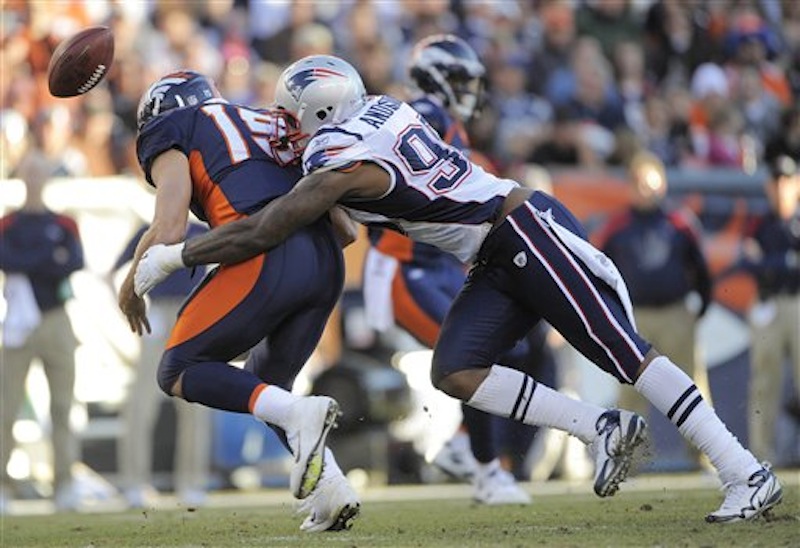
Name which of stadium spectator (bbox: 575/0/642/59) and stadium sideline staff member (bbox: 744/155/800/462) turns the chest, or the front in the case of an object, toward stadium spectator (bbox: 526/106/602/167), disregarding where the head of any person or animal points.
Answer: stadium spectator (bbox: 575/0/642/59)

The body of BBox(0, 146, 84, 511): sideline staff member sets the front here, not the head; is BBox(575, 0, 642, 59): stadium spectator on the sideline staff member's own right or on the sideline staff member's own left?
on the sideline staff member's own left

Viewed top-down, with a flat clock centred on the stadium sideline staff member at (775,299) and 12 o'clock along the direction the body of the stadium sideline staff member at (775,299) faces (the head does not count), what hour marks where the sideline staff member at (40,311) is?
the sideline staff member at (40,311) is roughly at 2 o'clock from the stadium sideline staff member at (775,299).

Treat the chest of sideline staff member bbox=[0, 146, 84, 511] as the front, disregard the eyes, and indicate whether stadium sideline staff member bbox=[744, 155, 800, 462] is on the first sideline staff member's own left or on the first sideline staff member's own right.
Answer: on the first sideline staff member's own left

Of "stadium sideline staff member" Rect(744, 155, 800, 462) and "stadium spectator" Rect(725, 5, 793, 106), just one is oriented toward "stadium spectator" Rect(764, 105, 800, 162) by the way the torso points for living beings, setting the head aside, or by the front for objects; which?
"stadium spectator" Rect(725, 5, 793, 106)

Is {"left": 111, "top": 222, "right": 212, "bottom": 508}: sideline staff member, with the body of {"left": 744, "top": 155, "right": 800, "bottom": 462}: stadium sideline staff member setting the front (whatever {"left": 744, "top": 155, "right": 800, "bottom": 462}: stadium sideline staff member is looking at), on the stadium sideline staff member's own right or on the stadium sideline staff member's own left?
on the stadium sideline staff member's own right

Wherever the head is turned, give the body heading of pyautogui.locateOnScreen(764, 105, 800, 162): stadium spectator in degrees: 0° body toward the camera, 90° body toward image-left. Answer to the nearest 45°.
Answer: approximately 0°

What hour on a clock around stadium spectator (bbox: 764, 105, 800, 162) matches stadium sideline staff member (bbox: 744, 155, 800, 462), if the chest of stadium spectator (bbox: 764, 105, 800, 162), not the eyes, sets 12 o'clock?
stadium sideline staff member (bbox: 744, 155, 800, 462) is roughly at 12 o'clock from stadium spectator (bbox: 764, 105, 800, 162).

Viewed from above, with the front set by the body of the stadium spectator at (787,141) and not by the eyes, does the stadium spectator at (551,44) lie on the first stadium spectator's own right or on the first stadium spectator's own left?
on the first stadium spectator's own right

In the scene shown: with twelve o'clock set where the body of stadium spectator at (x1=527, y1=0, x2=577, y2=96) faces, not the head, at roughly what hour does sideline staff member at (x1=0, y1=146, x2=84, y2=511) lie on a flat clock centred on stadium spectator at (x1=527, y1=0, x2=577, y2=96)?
sideline staff member at (x1=0, y1=146, x2=84, y2=511) is roughly at 1 o'clock from stadium spectator at (x1=527, y1=0, x2=577, y2=96).
